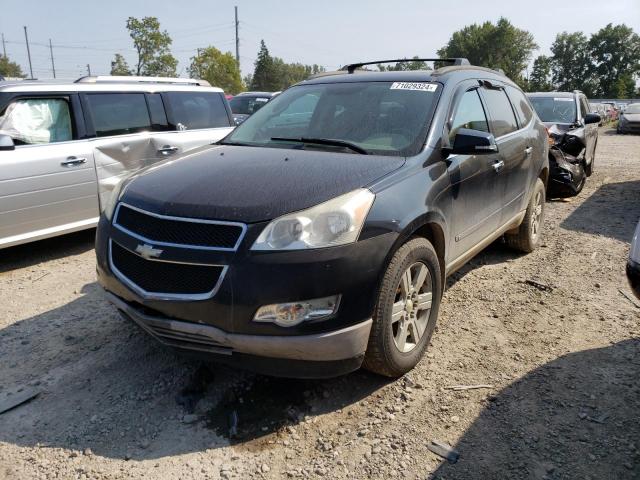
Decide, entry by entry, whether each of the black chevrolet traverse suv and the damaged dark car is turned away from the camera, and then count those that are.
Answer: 0

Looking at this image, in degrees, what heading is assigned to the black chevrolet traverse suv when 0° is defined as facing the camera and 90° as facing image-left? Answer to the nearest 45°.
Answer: approximately 45°

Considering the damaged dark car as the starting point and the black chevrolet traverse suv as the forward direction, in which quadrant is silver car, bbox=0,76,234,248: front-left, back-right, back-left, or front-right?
front-right

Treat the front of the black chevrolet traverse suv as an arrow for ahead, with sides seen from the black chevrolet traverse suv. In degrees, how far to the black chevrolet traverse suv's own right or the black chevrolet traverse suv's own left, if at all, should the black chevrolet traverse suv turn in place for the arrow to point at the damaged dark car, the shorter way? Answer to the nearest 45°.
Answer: approximately 180°

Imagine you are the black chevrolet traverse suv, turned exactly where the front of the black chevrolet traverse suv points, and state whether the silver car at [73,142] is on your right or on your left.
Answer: on your right

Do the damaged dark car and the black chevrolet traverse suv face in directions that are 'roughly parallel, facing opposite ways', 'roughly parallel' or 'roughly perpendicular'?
roughly parallel

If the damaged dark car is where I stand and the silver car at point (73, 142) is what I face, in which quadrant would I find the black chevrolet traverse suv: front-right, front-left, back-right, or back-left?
front-left

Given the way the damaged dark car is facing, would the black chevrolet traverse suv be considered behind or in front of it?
in front

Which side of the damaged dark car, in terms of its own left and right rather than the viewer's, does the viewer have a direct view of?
front

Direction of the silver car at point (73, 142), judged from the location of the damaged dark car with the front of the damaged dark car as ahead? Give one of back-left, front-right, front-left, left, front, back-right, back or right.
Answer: front-right
